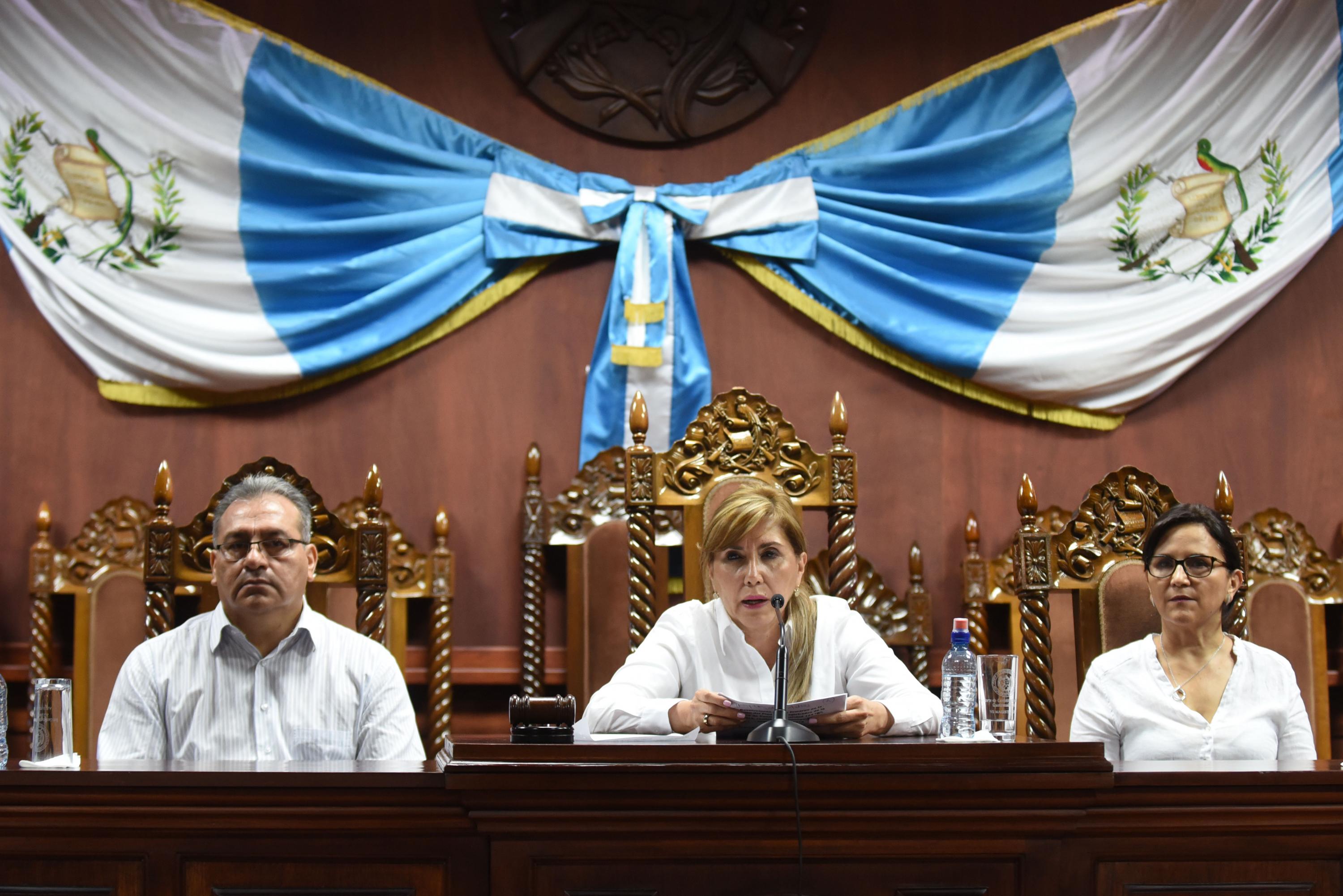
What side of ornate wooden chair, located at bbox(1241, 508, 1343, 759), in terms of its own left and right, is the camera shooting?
front

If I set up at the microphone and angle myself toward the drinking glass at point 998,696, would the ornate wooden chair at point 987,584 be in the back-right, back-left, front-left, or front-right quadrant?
front-left

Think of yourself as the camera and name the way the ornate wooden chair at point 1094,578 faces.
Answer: facing the viewer

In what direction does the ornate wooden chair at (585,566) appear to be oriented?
toward the camera

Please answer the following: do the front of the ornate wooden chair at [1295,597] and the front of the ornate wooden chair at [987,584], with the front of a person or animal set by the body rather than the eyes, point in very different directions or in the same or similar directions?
same or similar directions

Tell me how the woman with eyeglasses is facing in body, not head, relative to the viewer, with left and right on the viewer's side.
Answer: facing the viewer

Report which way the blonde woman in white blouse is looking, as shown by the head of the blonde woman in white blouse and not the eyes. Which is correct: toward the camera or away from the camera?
toward the camera

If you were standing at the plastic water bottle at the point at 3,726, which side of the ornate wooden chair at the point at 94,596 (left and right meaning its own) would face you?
front

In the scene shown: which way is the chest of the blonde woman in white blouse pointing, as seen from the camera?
toward the camera

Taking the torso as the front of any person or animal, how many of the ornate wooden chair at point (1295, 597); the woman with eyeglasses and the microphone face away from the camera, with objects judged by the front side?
1
